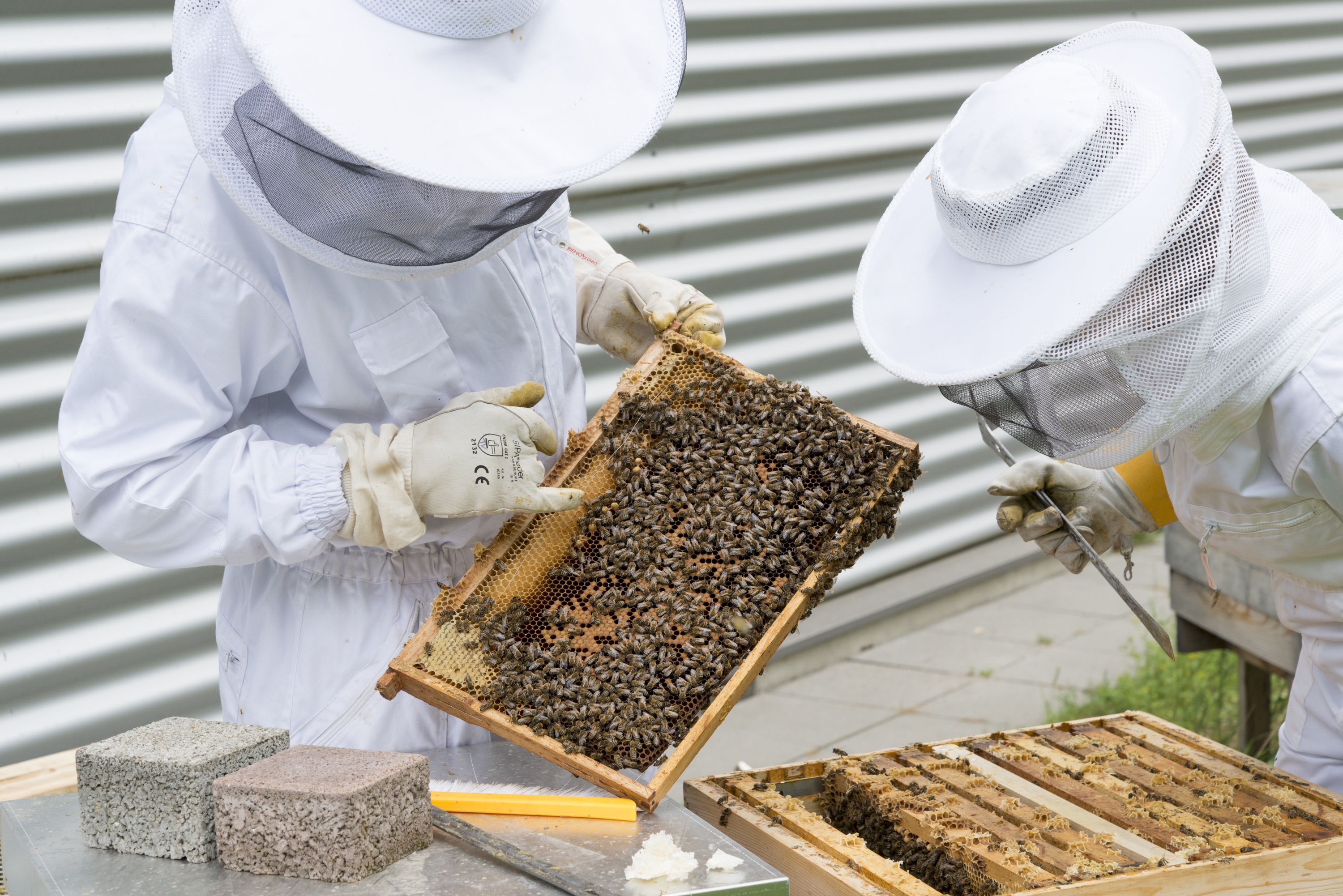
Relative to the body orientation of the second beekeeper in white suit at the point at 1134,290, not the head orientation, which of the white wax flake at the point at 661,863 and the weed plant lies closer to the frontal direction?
the white wax flake

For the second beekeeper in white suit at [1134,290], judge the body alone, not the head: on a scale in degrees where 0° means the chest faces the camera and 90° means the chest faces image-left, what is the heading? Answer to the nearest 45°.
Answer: approximately 45°

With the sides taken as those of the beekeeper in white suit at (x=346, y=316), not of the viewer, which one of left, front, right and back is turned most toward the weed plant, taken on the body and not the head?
left

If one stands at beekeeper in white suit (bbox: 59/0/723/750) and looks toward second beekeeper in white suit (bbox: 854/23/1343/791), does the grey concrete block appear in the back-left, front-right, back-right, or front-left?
back-right

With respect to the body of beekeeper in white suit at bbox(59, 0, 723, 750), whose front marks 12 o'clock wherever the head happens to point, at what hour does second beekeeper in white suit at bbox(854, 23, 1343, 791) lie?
The second beekeeper in white suit is roughly at 11 o'clock from the beekeeper in white suit.

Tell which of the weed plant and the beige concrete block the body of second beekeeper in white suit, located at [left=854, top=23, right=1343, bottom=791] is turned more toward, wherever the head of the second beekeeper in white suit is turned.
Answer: the beige concrete block

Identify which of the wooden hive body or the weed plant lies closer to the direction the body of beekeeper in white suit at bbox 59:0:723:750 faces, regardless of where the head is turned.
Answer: the wooden hive body

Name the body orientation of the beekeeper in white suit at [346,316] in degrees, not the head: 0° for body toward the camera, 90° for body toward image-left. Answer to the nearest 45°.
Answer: approximately 315°

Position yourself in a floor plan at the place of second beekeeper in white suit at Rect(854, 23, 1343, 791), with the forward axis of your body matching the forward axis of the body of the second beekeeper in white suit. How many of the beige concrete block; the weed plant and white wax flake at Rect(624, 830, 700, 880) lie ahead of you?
2
